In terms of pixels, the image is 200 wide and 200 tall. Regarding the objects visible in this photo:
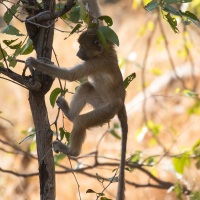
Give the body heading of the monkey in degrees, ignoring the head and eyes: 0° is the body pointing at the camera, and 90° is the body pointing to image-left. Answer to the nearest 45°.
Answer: approximately 90°

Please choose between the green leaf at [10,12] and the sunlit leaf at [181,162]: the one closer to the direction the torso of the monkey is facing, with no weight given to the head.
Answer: the green leaf
